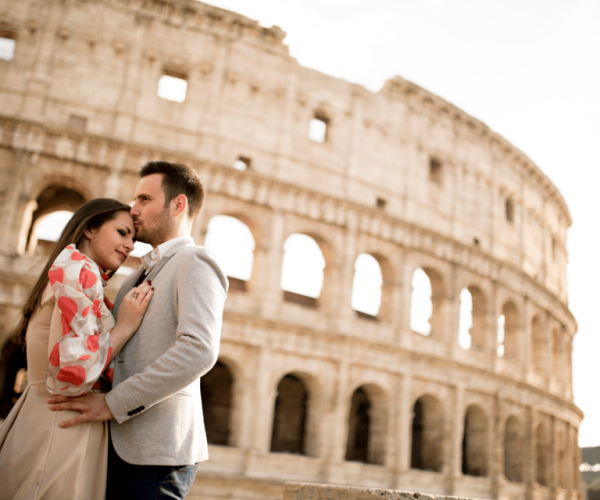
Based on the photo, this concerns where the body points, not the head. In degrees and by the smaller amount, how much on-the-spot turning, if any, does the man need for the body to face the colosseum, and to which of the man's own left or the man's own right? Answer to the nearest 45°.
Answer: approximately 90° to the man's own right

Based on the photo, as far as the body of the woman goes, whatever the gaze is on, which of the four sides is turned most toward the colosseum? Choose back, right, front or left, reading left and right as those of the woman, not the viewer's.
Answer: left

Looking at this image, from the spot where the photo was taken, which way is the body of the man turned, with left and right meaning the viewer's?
facing to the left of the viewer

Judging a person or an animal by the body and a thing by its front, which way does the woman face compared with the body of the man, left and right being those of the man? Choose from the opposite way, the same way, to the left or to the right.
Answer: the opposite way

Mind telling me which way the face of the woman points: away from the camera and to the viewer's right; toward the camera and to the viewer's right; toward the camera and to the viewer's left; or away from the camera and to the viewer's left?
toward the camera and to the viewer's right

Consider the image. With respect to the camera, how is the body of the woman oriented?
to the viewer's right

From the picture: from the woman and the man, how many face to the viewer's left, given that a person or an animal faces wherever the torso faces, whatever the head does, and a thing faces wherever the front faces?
1
